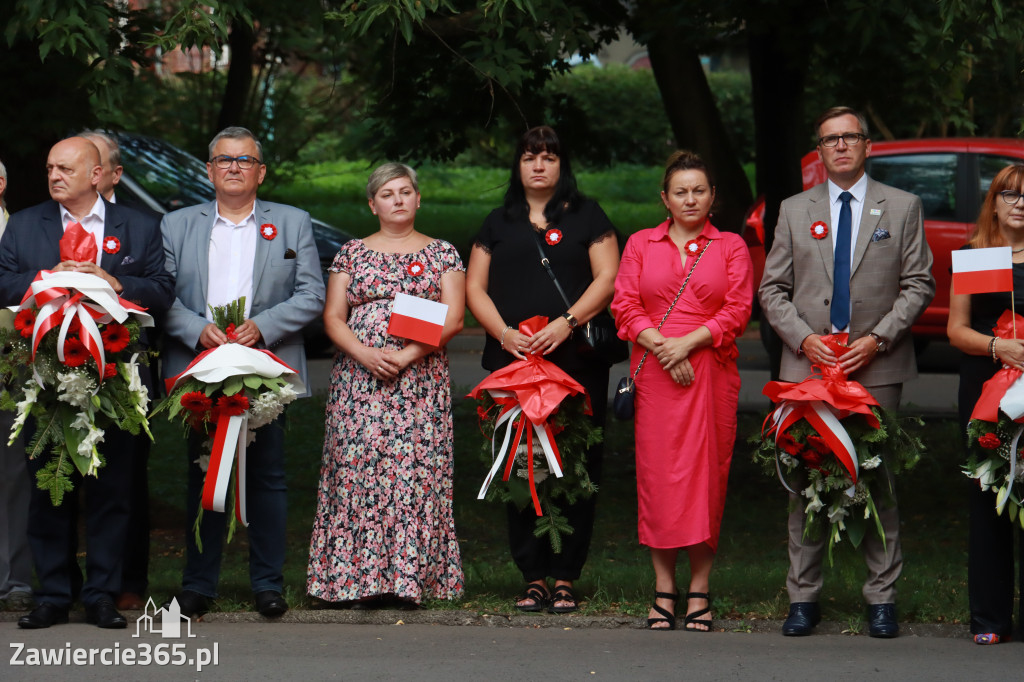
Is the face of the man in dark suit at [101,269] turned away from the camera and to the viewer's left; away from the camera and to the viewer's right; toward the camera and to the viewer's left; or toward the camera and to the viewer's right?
toward the camera and to the viewer's left

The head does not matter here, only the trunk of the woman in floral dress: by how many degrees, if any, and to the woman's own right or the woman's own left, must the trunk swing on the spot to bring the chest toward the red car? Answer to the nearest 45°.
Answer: approximately 135° to the woman's own left

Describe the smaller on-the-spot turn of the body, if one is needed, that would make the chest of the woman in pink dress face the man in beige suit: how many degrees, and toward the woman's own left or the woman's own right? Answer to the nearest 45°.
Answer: approximately 90° to the woman's own left

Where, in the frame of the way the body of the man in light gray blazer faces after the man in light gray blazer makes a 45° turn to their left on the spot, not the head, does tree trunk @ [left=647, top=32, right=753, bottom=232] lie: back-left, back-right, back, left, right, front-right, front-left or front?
left

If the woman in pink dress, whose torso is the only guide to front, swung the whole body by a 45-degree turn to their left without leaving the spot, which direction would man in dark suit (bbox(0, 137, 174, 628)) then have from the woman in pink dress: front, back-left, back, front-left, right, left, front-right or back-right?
back-right

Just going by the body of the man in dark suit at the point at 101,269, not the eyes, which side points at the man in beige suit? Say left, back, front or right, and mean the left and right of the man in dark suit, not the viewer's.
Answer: left

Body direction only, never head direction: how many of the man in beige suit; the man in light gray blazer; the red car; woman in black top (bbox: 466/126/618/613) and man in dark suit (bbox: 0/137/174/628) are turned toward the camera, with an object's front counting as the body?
4

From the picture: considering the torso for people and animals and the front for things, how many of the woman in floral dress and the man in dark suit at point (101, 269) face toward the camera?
2

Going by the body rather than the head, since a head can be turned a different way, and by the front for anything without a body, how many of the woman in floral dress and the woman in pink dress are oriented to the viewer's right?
0

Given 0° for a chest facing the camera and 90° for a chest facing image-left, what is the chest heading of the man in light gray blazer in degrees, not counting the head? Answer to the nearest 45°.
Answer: approximately 0°
